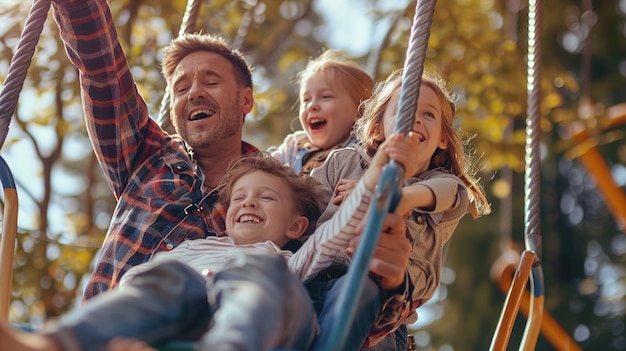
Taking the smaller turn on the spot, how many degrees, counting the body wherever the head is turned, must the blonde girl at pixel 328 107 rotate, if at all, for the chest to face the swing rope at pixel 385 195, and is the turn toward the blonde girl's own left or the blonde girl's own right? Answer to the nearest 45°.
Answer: approximately 45° to the blonde girl's own left

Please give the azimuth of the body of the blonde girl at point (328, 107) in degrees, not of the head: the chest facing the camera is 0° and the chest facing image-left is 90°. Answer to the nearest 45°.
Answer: approximately 45°

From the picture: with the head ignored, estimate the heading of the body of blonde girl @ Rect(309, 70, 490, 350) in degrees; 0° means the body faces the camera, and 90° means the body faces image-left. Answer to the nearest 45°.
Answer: approximately 45°

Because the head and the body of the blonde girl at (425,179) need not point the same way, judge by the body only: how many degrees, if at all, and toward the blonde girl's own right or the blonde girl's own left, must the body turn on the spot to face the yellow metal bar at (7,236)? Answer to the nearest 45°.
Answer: approximately 45° to the blonde girl's own right
